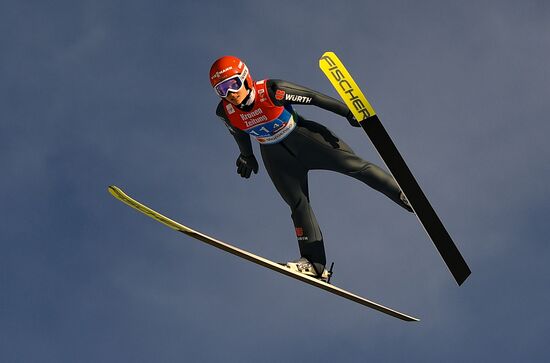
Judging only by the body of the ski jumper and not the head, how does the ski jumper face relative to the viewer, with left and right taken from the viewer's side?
facing the viewer and to the left of the viewer
